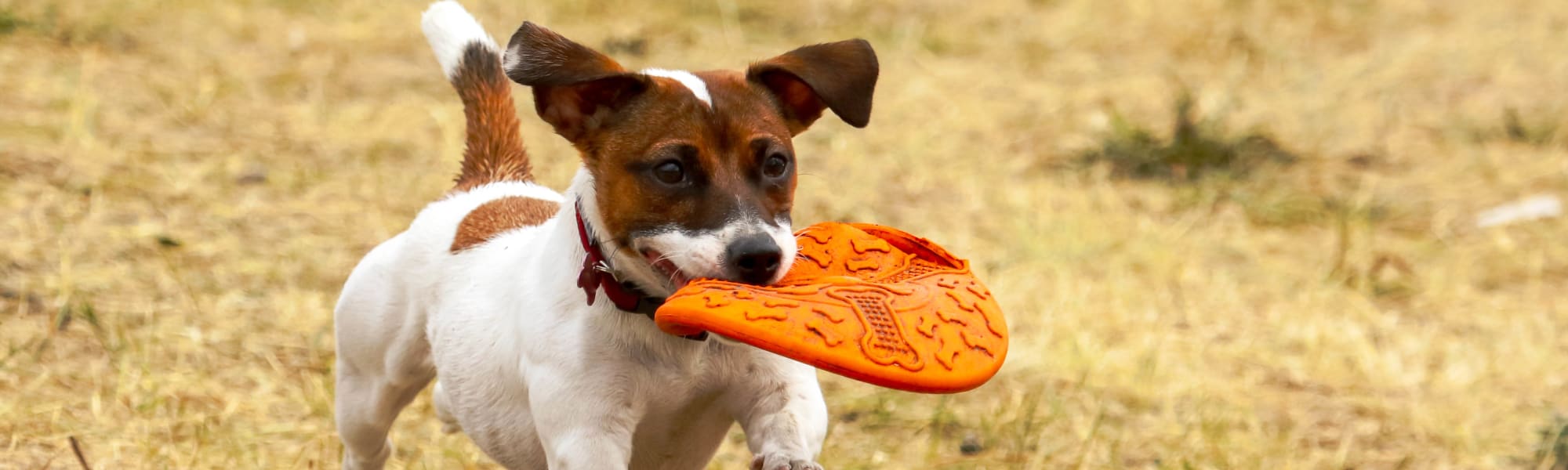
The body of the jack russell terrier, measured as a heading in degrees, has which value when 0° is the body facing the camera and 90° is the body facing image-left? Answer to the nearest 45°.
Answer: approximately 315°
